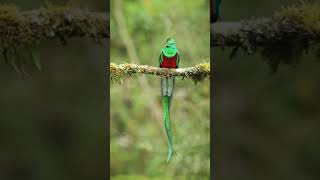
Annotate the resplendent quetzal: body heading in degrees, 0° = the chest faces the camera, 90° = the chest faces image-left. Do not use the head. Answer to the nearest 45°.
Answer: approximately 0°
